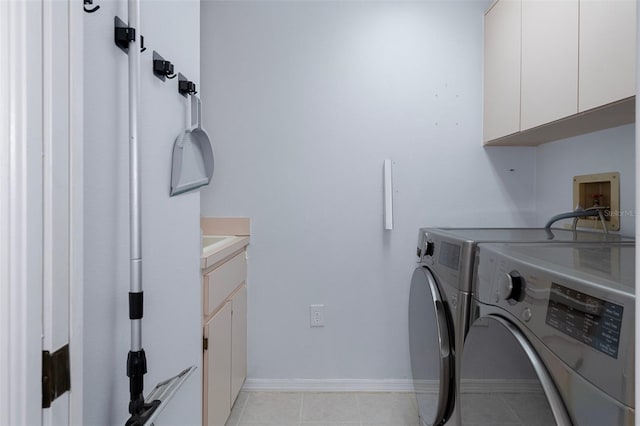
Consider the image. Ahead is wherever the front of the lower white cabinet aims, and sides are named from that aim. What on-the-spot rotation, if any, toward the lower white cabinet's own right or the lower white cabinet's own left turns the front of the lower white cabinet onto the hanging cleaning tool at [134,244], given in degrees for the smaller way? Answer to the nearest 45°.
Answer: approximately 90° to the lower white cabinet's own right

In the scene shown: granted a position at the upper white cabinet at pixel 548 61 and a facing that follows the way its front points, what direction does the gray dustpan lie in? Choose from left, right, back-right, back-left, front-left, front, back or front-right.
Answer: front

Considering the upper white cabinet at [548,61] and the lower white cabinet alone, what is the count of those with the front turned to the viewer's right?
1

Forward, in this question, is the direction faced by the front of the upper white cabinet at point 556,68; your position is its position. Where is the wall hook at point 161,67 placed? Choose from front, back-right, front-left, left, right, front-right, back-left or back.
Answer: front

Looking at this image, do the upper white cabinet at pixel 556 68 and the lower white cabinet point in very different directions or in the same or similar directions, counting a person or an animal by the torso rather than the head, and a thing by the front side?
very different directions

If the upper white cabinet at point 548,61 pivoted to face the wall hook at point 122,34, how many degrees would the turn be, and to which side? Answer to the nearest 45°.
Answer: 0° — it already faces it

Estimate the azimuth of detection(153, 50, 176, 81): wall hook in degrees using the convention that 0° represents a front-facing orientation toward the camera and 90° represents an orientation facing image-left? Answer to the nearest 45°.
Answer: approximately 315°

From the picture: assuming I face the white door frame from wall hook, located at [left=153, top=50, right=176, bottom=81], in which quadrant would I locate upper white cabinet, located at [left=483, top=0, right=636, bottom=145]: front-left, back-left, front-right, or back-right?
back-left

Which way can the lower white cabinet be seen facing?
to the viewer's right

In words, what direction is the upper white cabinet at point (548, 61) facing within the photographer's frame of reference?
facing the viewer and to the left of the viewer

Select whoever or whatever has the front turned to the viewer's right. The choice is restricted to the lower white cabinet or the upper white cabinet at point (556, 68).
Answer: the lower white cabinet

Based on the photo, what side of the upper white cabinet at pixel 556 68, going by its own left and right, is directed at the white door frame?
front

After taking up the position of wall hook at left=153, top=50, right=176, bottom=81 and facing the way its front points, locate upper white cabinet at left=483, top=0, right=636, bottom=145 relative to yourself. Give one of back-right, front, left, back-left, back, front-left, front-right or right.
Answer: front-left

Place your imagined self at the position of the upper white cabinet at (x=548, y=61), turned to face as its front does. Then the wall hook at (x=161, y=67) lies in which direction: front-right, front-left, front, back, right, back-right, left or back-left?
front
